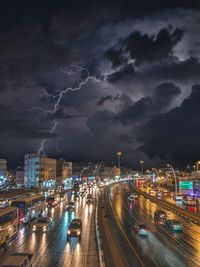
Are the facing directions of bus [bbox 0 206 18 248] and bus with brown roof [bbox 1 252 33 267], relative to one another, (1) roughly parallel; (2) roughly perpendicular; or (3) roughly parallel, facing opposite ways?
roughly parallel

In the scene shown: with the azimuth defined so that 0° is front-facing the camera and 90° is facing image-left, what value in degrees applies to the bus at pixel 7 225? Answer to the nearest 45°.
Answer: approximately 45°

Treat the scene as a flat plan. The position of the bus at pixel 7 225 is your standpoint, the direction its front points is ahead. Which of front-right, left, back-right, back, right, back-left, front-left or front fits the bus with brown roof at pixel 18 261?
front-left

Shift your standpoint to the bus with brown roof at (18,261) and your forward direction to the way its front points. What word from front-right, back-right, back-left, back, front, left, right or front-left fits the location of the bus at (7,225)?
back-right

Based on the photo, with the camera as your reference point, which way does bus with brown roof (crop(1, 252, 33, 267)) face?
facing the viewer and to the left of the viewer

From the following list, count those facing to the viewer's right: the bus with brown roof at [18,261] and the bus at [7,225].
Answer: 0
